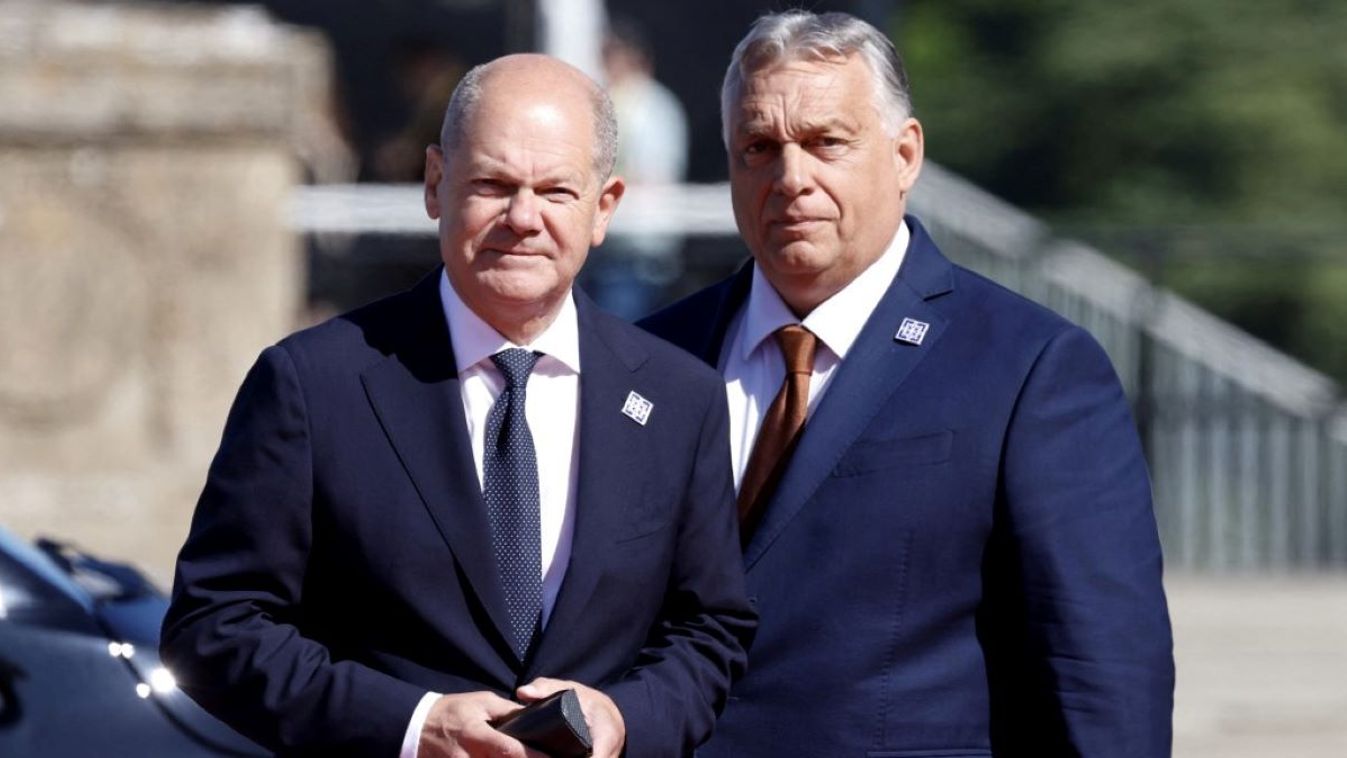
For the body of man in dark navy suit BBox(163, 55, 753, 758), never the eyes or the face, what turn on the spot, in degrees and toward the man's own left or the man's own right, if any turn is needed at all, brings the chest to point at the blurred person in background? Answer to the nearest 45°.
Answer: approximately 180°

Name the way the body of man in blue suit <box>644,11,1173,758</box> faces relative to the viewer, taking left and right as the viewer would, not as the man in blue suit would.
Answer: facing the viewer and to the left of the viewer

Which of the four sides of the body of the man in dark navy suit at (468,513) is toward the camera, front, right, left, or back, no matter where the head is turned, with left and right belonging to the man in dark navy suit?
front

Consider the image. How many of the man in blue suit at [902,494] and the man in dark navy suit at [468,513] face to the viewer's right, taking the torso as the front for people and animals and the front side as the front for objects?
0

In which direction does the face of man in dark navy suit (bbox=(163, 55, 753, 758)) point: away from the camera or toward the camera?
toward the camera

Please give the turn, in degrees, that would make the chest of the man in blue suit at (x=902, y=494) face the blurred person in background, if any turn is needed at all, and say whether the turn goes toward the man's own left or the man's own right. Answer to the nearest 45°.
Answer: approximately 135° to the man's own right

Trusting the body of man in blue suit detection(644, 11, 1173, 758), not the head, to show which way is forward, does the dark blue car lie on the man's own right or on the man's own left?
on the man's own right
